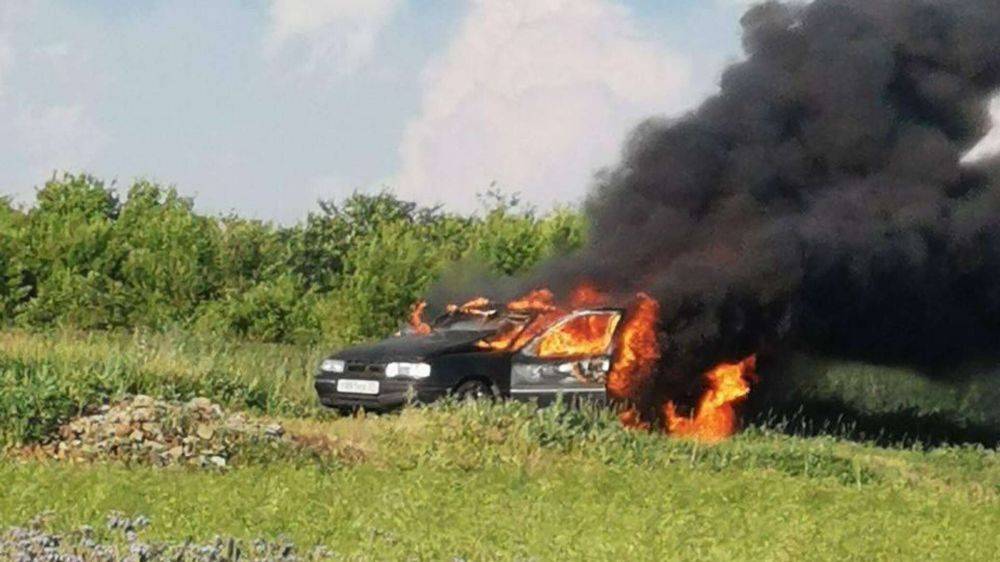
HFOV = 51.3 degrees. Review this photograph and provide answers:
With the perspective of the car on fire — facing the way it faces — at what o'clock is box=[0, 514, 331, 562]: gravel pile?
The gravel pile is roughly at 11 o'clock from the car on fire.

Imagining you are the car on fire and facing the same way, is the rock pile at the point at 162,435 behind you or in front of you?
in front
